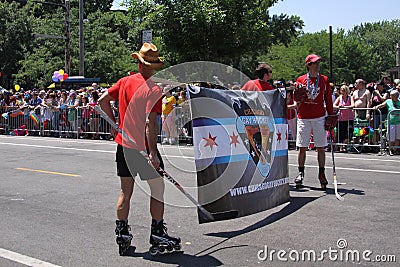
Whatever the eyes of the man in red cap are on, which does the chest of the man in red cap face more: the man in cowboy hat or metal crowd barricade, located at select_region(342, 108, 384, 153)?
the man in cowboy hat

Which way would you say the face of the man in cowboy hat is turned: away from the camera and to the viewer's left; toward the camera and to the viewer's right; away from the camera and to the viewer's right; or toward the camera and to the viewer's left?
away from the camera and to the viewer's right

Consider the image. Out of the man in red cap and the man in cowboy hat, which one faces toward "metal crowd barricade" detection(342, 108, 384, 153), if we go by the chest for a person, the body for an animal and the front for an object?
the man in cowboy hat

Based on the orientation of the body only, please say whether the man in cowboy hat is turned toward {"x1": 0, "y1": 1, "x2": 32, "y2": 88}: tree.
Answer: no

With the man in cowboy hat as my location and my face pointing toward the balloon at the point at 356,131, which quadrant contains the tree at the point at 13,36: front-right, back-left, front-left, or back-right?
front-left

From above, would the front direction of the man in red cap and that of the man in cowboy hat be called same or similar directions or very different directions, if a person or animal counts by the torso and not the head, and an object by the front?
very different directions

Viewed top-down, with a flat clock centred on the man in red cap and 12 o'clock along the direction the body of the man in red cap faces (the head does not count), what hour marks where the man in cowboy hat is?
The man in cowboy hat is roughly at 1 o'clock from the man in red cap.

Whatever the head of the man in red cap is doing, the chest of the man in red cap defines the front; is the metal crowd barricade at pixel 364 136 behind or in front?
behind

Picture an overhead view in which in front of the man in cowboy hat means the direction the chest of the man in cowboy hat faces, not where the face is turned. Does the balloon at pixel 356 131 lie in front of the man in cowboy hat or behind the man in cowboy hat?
in front

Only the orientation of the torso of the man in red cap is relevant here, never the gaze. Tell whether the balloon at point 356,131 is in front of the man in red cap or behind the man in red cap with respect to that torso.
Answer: behind

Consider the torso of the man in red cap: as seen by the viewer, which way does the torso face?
toward the camera

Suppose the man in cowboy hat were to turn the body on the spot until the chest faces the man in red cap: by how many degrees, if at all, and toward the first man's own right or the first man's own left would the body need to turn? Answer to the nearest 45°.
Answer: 0° — they already face them

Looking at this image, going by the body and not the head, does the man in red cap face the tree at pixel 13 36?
no
